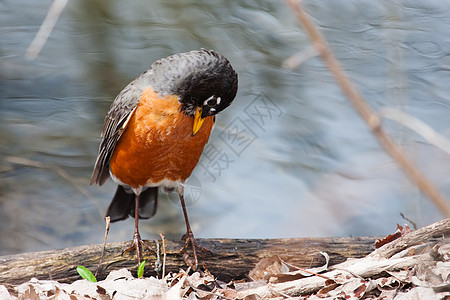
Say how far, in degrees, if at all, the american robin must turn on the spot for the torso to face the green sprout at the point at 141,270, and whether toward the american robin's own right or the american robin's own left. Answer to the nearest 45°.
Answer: approximately 45° to the american robin's own right

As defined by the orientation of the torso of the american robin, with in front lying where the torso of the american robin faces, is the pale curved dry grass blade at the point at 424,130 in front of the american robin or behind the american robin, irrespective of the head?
in front

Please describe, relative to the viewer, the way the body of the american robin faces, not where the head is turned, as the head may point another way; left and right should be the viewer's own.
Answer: facing the viewer and to the right of the viewer

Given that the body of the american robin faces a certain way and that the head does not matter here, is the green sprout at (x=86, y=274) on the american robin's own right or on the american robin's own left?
on the american robin's own right
